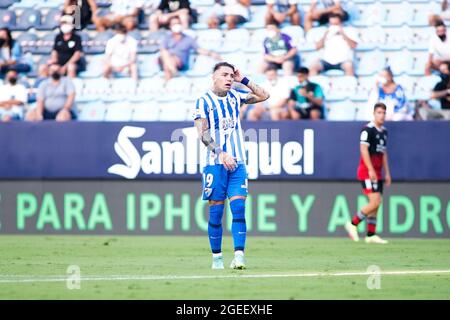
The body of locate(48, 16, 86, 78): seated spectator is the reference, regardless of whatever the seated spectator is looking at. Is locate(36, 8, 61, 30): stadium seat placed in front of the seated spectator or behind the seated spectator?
behind

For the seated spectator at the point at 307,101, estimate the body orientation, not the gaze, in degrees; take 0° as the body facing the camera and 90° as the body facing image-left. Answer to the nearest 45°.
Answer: approximately 0°

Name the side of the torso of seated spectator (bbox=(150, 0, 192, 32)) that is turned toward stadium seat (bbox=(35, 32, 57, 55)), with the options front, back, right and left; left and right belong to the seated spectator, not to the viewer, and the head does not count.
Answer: right

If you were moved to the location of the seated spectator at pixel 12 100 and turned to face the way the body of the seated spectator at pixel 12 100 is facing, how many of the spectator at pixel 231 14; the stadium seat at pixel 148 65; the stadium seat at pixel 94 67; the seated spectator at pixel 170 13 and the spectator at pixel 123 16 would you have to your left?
5

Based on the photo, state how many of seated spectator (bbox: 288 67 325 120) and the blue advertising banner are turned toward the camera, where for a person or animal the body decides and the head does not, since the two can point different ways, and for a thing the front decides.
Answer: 2

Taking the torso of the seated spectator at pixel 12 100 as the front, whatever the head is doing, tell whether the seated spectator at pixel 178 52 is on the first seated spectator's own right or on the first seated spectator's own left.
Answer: on the first seated spectator's own left

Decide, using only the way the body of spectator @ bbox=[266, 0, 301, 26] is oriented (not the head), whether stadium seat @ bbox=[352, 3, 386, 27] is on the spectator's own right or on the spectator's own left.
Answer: on the spectator's own left

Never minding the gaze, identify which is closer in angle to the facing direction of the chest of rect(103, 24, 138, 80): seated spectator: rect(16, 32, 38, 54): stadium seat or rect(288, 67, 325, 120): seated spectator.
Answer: the seated spectator
